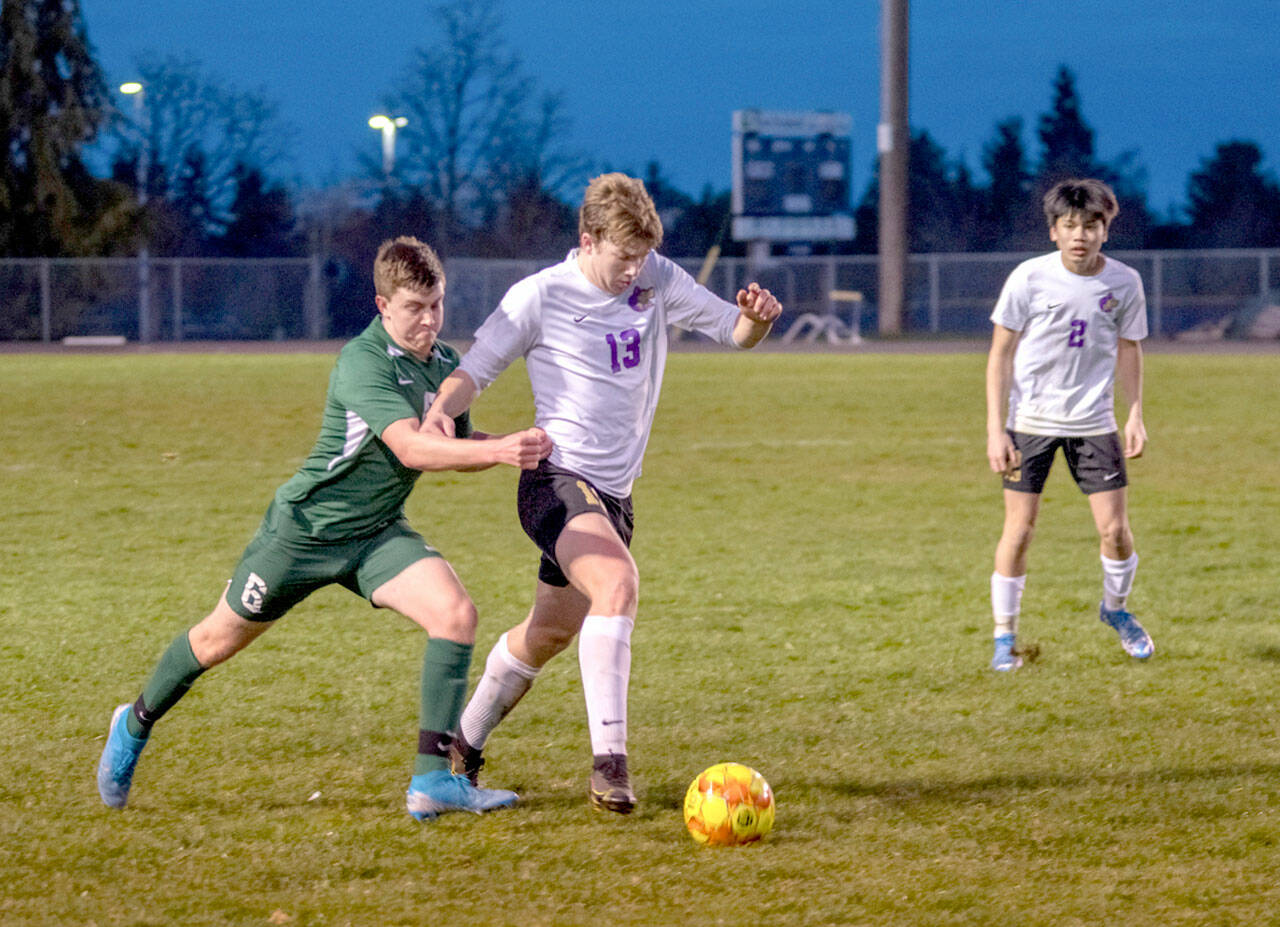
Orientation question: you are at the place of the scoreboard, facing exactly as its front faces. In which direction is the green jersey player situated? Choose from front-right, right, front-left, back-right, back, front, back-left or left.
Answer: front

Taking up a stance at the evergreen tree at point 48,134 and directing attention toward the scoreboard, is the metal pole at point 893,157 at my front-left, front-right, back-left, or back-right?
front-right

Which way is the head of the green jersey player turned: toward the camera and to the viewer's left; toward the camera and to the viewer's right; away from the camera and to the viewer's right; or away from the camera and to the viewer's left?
toward the camera and to the viewer's right

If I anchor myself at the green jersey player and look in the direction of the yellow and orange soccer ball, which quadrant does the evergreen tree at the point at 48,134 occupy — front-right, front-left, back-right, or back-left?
back-left

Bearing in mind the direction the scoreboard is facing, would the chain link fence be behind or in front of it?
in front

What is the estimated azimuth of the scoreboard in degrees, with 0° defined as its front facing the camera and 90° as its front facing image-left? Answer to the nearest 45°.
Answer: approximately 0°

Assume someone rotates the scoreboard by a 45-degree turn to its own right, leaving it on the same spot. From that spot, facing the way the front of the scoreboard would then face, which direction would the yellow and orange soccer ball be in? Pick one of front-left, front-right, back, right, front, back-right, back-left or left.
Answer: front-left

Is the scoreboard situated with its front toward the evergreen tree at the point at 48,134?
no

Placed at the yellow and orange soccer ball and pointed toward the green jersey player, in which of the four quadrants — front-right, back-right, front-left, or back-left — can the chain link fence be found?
front-right
